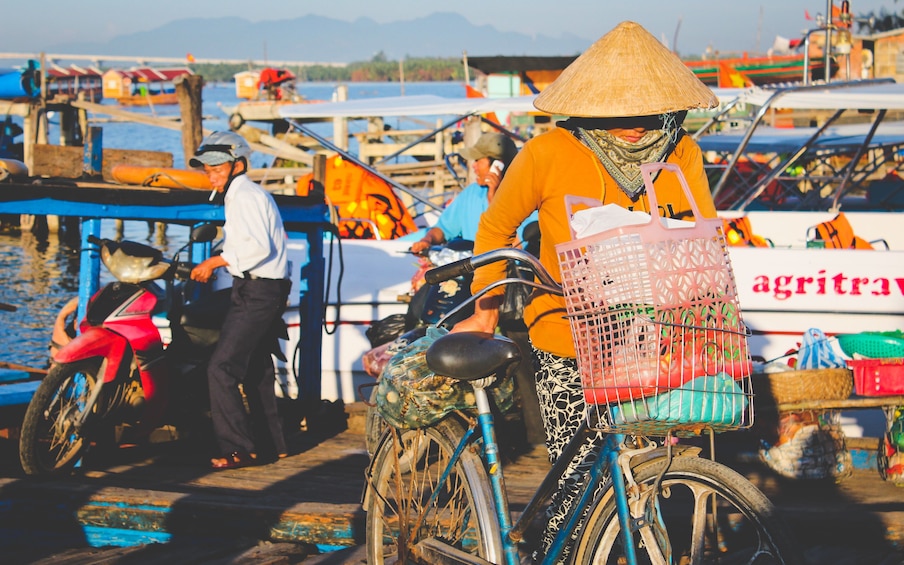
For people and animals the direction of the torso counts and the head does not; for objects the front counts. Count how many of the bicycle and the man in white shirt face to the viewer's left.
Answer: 1

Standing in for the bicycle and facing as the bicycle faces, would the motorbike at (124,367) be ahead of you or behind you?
behind

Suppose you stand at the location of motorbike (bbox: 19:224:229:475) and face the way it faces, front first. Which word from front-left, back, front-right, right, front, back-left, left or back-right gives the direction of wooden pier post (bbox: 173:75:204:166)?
back-right

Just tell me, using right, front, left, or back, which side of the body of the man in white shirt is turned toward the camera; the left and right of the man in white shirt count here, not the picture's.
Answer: left

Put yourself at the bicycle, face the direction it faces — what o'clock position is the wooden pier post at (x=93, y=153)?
The wooden pier post is roughly at 6 o'clock from the bicycle.

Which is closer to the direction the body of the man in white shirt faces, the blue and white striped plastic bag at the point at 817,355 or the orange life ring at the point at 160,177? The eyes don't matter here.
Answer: the orange life ring

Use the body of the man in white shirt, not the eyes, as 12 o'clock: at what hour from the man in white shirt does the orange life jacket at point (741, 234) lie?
The orange life jacket is roughly at 5 o'clock from the man in white shirt.

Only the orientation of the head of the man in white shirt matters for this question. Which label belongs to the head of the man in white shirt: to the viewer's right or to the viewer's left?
to the viewer's left

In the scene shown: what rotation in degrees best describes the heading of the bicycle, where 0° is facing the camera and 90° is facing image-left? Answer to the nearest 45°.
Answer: approximately 315°

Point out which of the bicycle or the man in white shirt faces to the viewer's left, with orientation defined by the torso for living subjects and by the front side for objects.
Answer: the man in white shirt

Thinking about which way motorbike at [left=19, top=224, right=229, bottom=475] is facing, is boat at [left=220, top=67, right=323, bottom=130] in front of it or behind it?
behind
